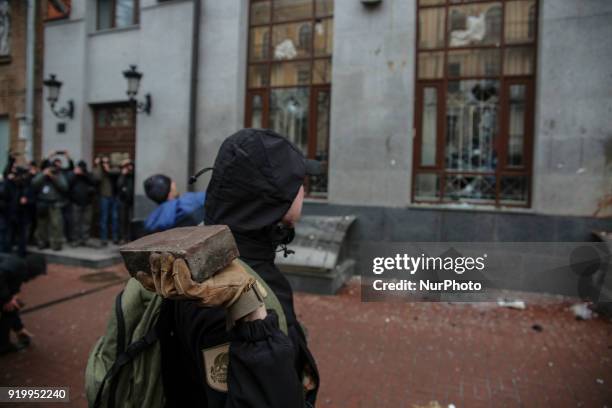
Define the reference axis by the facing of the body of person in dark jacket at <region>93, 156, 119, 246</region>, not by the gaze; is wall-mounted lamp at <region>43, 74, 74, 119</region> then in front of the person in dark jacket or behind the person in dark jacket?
behind

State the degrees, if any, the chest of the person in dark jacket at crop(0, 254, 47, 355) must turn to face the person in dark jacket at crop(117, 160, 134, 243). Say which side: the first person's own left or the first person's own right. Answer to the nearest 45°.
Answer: approximately 90° to the first person's own left

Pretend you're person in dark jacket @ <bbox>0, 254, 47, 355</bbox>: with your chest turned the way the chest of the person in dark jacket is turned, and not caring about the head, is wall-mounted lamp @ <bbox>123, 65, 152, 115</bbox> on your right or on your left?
on your left

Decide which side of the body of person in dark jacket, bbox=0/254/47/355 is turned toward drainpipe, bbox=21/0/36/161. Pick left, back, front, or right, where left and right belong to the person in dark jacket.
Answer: left

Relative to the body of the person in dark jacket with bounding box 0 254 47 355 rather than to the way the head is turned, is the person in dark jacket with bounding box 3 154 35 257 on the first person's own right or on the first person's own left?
on the first person's own left

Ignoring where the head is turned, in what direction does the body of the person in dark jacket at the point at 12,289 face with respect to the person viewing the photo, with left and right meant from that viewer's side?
facing to the right of the viewer

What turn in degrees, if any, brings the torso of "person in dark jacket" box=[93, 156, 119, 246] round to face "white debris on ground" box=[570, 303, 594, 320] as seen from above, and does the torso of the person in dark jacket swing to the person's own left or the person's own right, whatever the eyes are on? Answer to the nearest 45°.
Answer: approximately 45° to the person's own left
